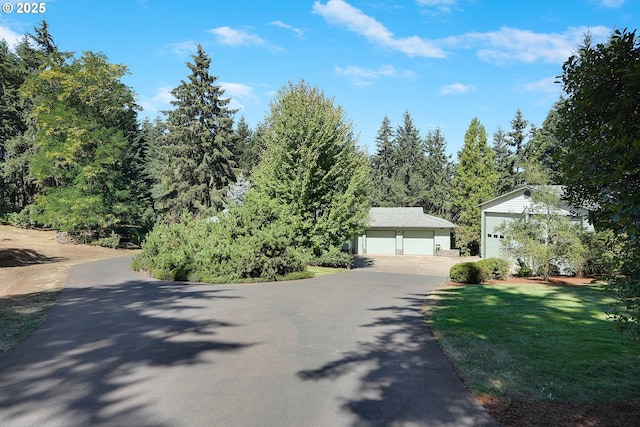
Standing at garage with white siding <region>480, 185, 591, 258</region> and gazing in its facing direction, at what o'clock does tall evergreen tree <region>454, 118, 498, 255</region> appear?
The tall evergreen tree is roughly at 4 o'clock from the garage with white siding.

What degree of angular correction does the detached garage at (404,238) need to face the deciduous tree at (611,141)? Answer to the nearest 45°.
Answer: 0° — it already faces it

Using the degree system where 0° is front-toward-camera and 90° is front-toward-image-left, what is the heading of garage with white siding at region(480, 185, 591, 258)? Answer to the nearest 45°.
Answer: approximately 45°

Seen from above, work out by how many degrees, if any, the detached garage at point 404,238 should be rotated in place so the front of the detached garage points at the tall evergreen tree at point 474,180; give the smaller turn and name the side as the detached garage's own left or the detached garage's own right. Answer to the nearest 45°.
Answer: approximately 90° to the detached garage's own left
